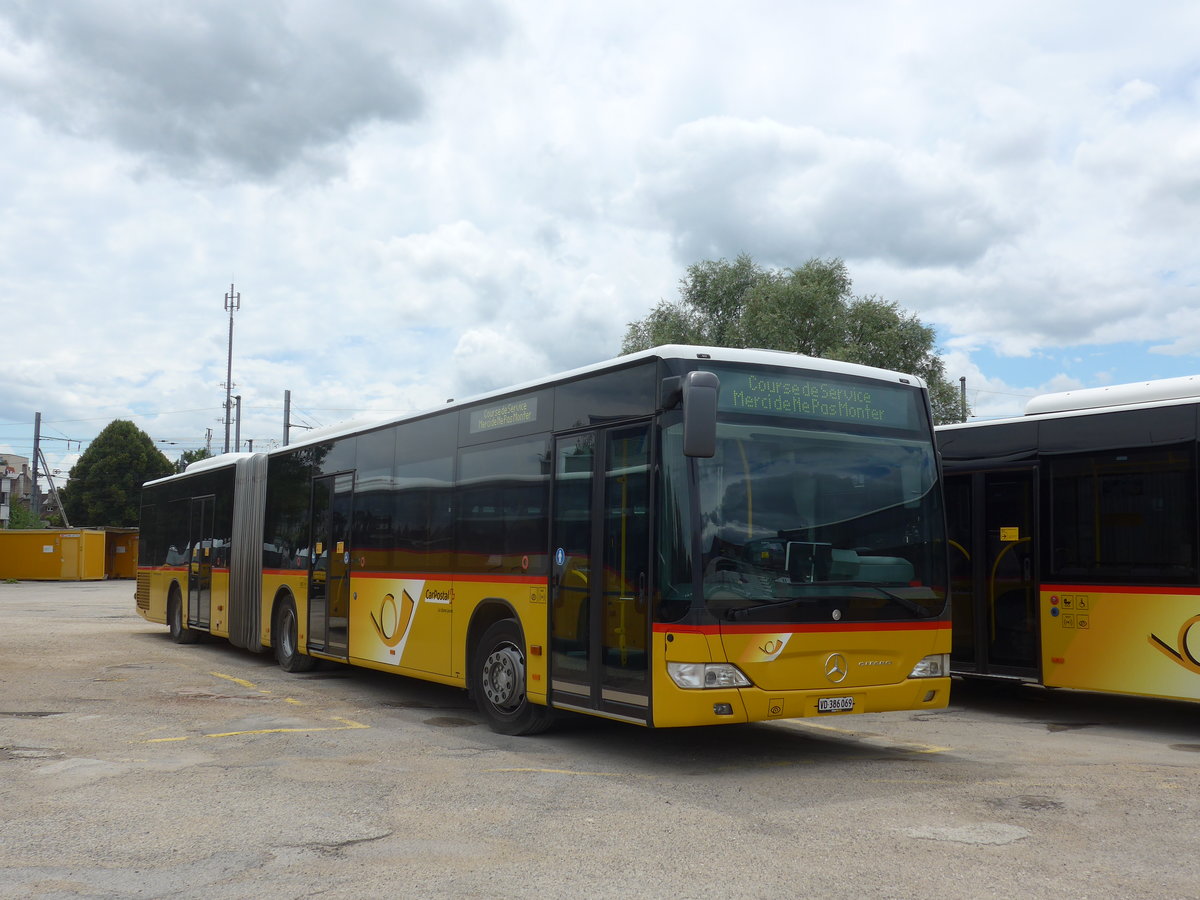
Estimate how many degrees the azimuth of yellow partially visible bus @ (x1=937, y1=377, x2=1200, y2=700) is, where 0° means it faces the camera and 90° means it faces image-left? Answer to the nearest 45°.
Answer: approximately 315°

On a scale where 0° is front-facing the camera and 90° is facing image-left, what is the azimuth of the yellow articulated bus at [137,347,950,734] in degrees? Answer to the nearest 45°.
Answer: approximately 315°

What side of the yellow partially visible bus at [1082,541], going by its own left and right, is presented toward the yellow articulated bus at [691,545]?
right

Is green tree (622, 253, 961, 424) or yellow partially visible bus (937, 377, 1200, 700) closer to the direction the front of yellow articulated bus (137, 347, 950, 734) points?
the yellow partially visible bus

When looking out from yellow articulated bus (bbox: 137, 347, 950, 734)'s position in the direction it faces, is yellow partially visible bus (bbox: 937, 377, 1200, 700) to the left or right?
on its left

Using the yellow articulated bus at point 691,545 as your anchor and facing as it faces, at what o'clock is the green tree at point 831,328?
The green tree is roughly at 8 o'clock from the yellow articulated bus.

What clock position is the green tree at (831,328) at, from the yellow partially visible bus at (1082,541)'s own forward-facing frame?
The green tree is roughly at 7 o'clock from the yellow partially visible bus.
